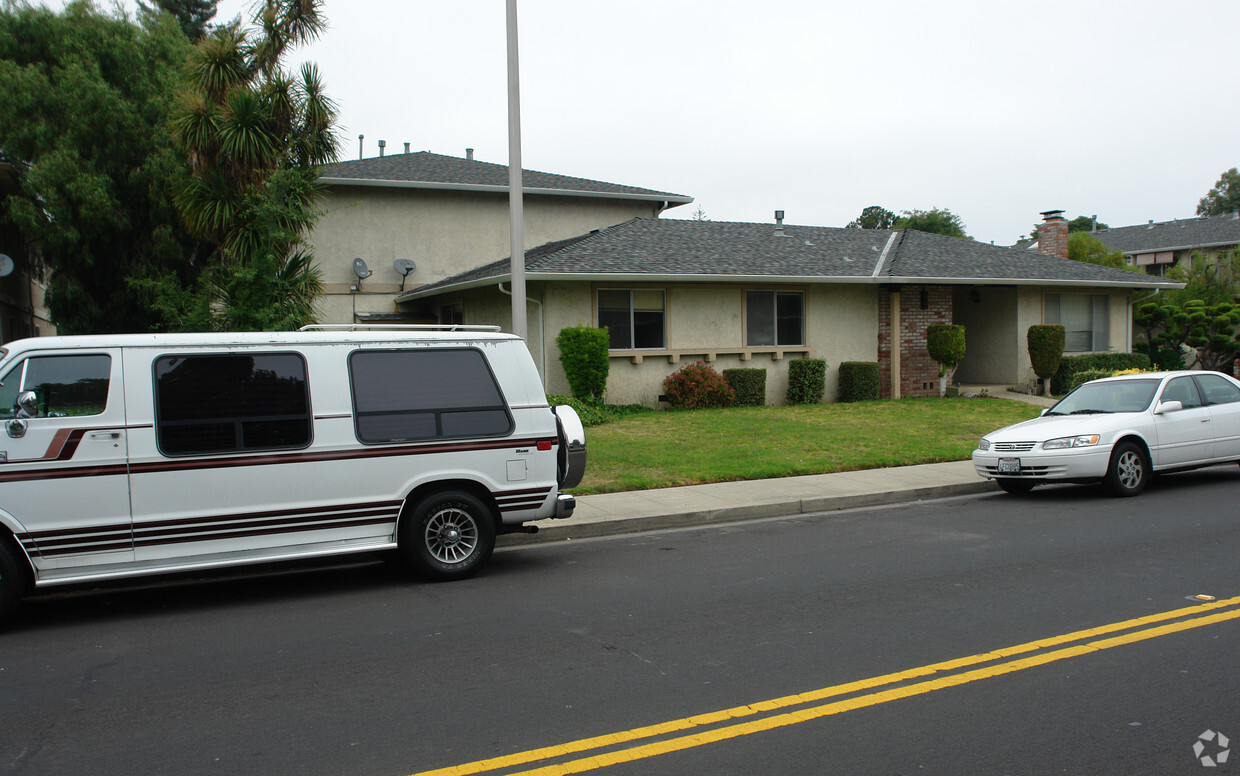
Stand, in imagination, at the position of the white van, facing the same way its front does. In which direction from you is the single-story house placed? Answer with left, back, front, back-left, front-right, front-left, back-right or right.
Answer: back-right

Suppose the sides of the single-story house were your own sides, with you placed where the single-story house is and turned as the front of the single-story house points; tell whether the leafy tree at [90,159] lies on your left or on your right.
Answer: on your right

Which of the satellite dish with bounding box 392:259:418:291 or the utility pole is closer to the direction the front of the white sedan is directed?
the utility pole

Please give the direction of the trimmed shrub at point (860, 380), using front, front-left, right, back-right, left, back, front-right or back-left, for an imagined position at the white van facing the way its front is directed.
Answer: back-right

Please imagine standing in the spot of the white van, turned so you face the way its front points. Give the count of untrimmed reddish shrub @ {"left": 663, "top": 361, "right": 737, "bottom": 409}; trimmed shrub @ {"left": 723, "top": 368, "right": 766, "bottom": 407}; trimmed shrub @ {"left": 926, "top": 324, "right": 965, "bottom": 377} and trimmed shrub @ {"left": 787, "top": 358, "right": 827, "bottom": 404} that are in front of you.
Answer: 0

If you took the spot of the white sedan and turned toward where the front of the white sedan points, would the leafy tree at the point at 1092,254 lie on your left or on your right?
on your right

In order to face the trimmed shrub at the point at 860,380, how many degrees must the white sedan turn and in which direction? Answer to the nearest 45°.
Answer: approximately 90° to its right

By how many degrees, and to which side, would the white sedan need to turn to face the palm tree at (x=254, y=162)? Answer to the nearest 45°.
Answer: approximately 45° to its right

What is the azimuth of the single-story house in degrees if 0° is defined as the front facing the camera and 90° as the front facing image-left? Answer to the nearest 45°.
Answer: approximately 0°

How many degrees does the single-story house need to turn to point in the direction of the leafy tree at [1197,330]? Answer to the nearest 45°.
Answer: approximately 135° to its left

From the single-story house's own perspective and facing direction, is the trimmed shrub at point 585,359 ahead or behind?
ahead

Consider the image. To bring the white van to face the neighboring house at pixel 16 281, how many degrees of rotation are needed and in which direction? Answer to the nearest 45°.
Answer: approximately 90° to its right

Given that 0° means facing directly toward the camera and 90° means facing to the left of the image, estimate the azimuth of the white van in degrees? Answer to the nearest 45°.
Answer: approximately 90°
